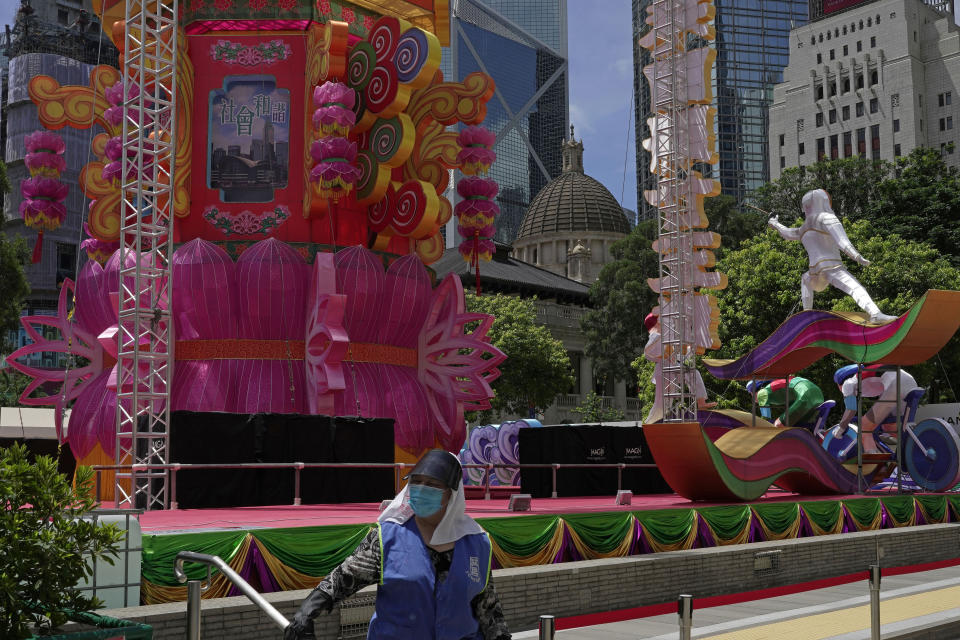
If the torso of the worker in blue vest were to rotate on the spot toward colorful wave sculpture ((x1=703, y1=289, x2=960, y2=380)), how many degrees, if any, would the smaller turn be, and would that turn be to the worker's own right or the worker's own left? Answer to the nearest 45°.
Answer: approximately 135° to the worker's own left

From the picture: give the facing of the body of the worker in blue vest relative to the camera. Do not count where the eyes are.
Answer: toward the camera

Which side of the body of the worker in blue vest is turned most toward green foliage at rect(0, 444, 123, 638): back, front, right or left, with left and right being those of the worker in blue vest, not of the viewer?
right

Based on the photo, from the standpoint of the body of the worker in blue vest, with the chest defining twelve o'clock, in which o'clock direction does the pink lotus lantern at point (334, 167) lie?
The pink lotus lantern is roughly at 6 o'clock from the worker in blue vest.

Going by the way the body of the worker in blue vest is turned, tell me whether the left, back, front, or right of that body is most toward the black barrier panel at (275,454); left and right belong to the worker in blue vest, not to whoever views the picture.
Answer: back
